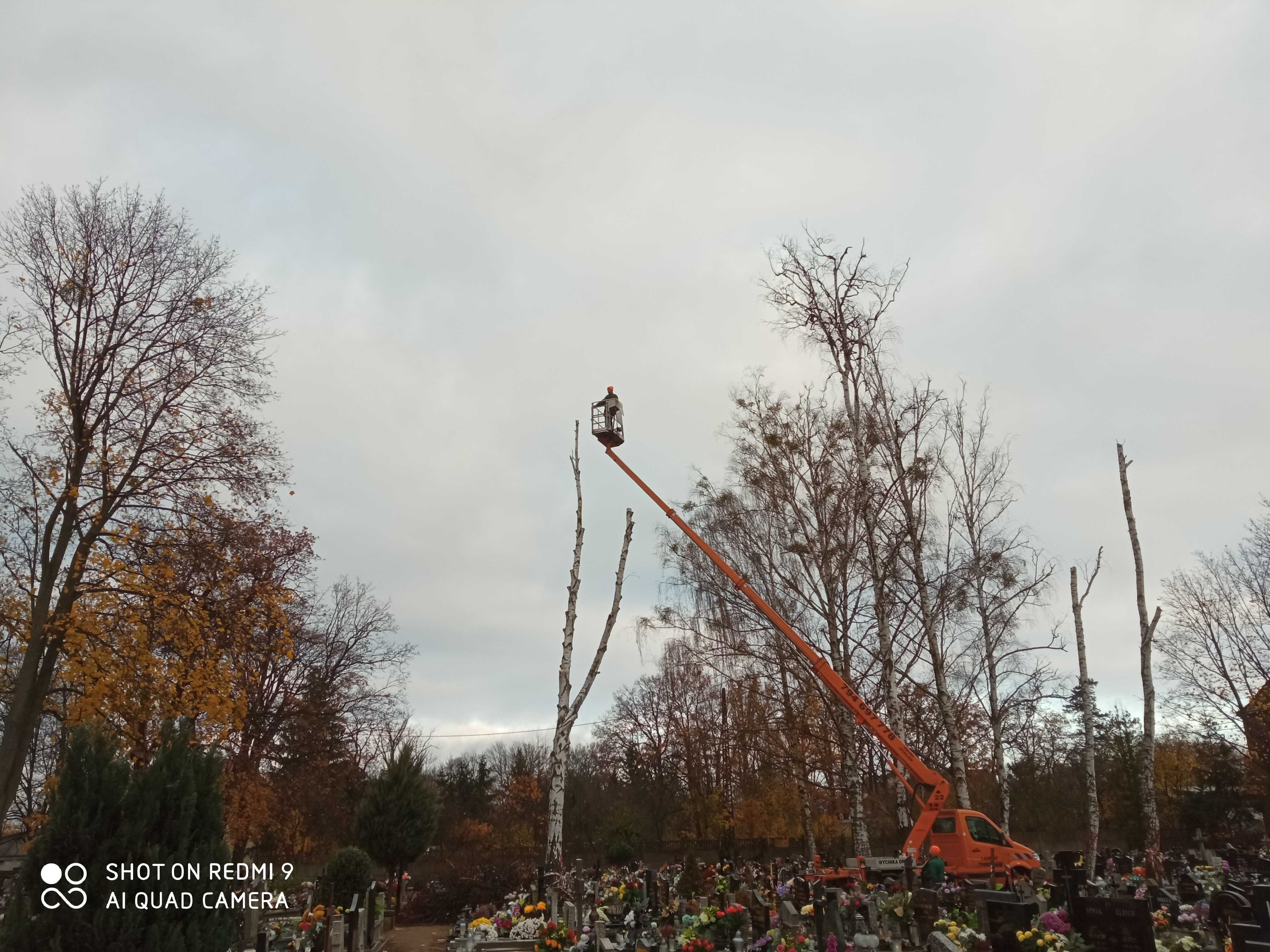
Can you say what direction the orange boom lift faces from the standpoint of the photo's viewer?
facing to the right of the viewer

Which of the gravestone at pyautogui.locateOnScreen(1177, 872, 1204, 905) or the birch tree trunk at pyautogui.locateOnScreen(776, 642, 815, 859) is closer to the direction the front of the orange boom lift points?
the gravestone

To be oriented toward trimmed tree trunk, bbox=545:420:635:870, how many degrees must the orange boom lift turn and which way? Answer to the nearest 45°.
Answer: approximately 180°

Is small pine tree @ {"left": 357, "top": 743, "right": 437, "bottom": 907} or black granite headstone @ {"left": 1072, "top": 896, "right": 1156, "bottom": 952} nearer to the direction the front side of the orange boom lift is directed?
the black granite headstone

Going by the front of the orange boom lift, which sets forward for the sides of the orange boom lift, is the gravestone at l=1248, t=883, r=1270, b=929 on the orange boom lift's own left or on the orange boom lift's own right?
on the orange boom lift's own right

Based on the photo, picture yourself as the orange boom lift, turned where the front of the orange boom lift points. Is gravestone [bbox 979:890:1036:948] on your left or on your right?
on your right

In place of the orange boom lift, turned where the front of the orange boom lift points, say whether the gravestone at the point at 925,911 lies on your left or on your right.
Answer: on your right

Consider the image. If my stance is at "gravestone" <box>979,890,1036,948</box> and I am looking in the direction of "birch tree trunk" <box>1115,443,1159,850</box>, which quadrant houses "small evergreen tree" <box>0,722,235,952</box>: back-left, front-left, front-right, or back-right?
back-left

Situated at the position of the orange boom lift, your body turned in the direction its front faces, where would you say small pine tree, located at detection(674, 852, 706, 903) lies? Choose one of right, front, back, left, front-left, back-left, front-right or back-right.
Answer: back
